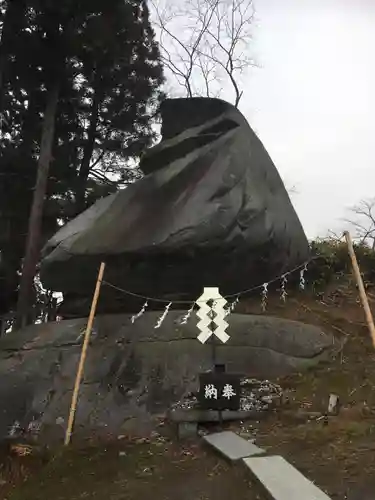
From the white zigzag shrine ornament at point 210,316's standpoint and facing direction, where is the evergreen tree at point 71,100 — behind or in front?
behind
